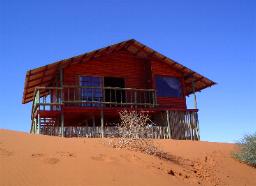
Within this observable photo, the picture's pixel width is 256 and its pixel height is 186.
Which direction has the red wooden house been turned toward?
toward the camera

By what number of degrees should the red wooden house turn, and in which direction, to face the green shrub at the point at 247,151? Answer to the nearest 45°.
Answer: approximately 45° to its left
